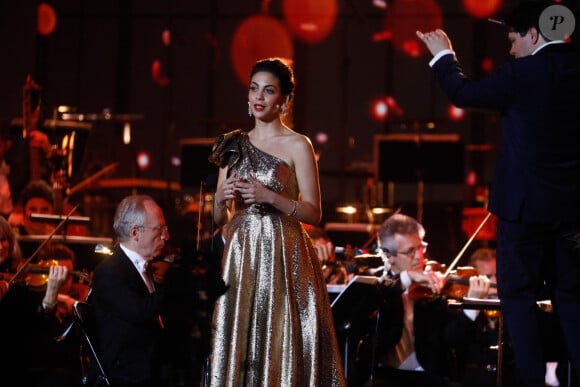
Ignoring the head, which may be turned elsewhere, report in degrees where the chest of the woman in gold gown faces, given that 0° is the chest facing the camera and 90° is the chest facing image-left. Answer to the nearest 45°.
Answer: approximately 45°

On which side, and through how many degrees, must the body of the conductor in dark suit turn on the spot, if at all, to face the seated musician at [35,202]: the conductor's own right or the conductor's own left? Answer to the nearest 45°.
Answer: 0° — they already face them

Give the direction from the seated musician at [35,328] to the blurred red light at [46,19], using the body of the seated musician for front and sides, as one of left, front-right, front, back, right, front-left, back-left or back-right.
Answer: back-left

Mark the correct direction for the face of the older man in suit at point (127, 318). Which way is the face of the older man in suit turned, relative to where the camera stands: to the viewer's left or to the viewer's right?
to the viewer's right

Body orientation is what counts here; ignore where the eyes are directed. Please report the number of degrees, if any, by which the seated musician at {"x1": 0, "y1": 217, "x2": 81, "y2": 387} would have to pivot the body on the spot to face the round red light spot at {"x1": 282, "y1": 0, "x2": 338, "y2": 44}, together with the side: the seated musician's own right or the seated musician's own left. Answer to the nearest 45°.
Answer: approximately 90° to the seated musician's own left

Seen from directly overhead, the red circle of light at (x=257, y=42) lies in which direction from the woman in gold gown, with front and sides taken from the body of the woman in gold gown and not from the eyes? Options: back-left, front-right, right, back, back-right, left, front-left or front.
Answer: back-right

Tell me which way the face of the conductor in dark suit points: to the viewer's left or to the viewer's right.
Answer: to the viewer's left

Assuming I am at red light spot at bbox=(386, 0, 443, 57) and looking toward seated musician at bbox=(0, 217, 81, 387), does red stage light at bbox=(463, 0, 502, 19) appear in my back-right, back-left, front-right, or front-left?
back-left
